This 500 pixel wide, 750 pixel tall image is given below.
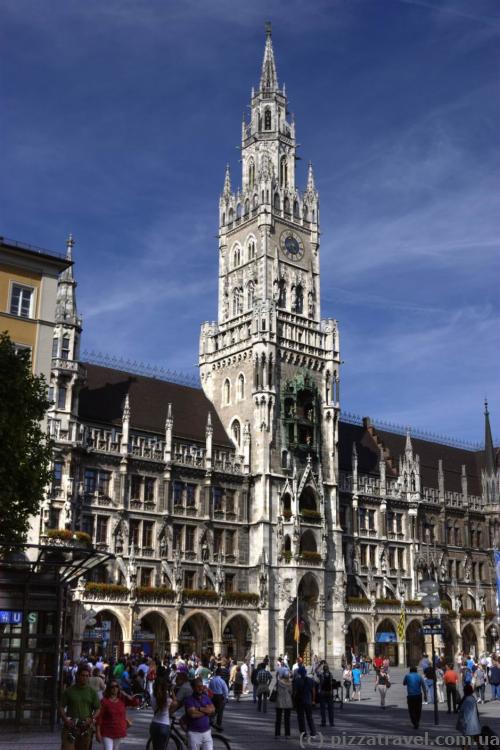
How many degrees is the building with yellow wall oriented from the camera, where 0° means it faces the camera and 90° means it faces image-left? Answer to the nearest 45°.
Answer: approximately 315°

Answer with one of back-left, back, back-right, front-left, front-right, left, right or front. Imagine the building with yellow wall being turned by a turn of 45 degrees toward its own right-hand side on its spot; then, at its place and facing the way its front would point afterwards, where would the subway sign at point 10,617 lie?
front

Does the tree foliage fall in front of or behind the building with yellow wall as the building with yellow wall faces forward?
in front
